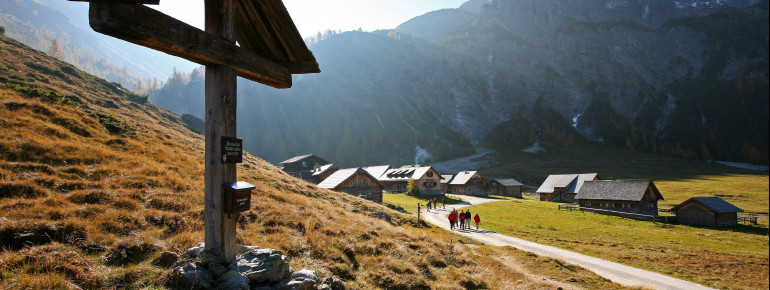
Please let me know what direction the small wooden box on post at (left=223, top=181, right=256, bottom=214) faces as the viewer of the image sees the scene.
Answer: facing the viewer and to the right of the viewer

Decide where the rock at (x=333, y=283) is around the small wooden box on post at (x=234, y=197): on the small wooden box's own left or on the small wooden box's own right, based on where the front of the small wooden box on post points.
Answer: on the small wooden box's own left
